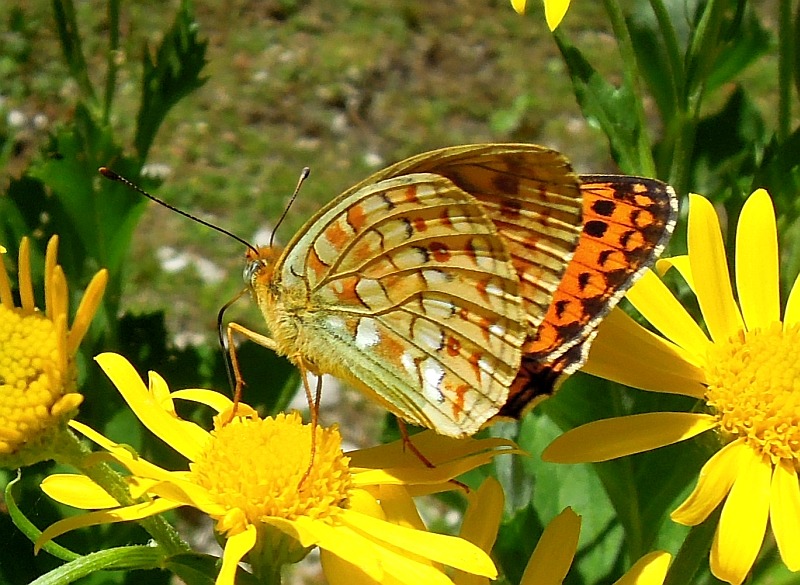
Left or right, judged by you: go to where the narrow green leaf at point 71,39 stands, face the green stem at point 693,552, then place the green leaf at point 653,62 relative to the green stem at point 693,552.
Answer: left

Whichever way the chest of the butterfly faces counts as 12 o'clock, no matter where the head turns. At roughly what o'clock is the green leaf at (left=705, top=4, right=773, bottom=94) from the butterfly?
The green leaf is roughly at 4 o'clock from the butterfly.

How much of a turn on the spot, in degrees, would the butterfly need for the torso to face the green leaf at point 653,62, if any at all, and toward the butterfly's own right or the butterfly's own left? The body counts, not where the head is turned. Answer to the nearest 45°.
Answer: approximately 90° to the butterfly's own right

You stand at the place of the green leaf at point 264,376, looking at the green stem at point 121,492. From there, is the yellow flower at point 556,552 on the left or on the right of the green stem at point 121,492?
left

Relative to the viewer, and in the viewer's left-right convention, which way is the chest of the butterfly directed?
facing to the left of the viewer
